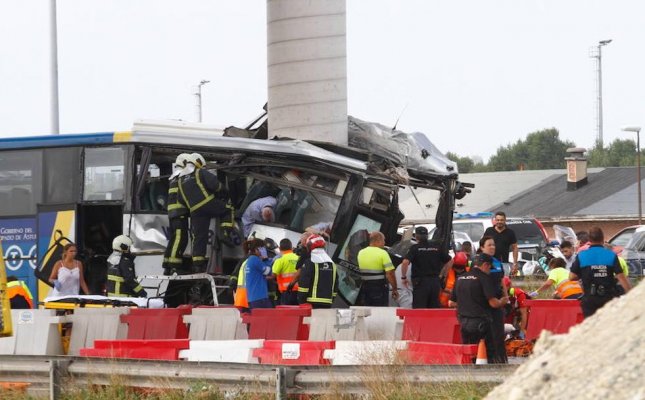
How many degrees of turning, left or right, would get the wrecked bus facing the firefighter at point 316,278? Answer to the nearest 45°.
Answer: approximately 45° to its right

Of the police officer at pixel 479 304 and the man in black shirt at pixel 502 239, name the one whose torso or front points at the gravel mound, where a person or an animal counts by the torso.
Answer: the man in black shirt

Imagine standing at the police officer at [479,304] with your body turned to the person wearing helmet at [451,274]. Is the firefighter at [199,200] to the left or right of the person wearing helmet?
left

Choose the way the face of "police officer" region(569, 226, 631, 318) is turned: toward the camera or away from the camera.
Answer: away from the camera

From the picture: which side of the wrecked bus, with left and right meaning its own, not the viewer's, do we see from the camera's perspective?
right

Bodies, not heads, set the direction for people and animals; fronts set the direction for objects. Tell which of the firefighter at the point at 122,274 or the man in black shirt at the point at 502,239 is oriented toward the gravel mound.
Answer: the man in black shirt

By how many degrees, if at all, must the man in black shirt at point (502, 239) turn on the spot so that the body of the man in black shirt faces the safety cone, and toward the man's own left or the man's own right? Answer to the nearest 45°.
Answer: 0° — they already face it

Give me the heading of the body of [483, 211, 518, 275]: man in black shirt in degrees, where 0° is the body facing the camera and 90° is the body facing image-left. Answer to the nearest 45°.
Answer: approximately 0°

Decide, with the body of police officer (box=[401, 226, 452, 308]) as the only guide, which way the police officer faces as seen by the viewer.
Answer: away from the camera

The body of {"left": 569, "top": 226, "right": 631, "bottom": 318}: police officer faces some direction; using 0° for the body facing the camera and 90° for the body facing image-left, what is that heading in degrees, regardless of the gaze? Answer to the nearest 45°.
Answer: approximately 180°
